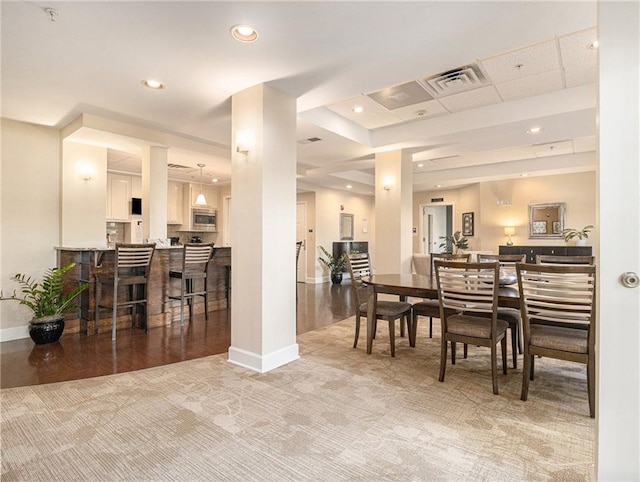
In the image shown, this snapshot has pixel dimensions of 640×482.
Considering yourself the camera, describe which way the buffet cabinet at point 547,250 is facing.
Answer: facing the viewer

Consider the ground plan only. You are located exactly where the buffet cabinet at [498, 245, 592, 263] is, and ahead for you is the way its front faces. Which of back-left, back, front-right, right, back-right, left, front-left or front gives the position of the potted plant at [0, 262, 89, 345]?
front-right

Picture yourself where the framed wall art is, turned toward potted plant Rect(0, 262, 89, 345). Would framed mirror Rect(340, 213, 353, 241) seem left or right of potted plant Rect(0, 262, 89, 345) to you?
right

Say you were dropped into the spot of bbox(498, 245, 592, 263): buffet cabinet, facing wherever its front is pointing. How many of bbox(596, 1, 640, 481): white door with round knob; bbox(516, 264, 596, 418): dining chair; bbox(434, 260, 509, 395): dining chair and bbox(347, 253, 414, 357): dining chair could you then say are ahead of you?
4

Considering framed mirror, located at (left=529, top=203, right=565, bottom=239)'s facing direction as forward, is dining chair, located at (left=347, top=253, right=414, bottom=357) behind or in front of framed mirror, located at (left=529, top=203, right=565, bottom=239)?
in front

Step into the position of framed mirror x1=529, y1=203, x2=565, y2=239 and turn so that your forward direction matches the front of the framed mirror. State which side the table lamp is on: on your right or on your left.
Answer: on your right

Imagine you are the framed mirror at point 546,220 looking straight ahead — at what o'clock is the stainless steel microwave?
The stainless steel microwave is roughly at 2 o'clock from the framed mirror.

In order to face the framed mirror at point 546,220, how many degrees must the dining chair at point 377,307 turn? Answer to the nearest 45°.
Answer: approximately 90° to its left

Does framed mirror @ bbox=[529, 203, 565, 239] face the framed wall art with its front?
no

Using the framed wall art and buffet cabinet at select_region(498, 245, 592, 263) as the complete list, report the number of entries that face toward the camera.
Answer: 2

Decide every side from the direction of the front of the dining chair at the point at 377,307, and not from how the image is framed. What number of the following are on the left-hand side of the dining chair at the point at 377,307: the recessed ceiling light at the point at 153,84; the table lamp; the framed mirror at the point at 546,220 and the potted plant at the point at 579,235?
3

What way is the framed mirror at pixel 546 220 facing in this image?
toward the camera

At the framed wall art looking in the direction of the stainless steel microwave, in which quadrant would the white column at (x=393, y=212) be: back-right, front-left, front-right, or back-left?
front-left

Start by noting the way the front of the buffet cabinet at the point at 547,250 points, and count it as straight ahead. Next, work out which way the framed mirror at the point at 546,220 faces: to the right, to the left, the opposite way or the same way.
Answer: the same way
